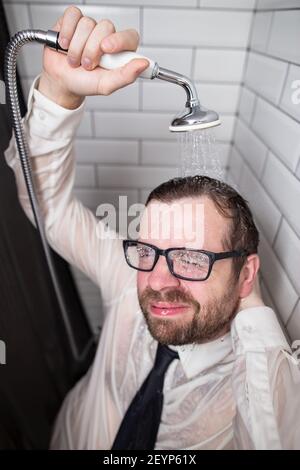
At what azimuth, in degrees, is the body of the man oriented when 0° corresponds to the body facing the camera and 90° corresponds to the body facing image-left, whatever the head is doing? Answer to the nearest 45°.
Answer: approximately 45°
